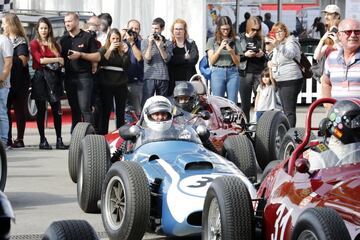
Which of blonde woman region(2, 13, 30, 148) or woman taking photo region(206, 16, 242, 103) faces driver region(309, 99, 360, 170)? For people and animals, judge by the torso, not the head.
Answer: the woman taking photo

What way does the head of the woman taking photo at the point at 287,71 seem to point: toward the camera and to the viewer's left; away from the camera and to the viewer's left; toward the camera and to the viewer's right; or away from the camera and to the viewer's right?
toward the camera and to the viewer's left

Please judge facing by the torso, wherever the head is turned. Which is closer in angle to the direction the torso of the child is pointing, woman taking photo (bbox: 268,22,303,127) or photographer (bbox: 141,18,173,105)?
the woman taking photo

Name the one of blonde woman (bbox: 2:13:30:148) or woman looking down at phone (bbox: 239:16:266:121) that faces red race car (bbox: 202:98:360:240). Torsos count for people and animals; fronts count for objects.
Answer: the woman looking down at phone

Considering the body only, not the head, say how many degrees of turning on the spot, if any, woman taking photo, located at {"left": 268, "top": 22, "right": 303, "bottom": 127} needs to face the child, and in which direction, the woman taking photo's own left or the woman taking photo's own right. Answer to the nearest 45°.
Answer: approximately 90° to the woman taking photo's own right

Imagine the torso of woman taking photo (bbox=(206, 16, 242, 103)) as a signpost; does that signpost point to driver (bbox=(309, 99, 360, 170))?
yes

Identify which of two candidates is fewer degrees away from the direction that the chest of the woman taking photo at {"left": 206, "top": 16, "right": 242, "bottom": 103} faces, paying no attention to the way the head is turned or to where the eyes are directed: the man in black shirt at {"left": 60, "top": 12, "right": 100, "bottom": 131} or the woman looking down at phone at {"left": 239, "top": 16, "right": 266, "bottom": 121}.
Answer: the man in black shirt
